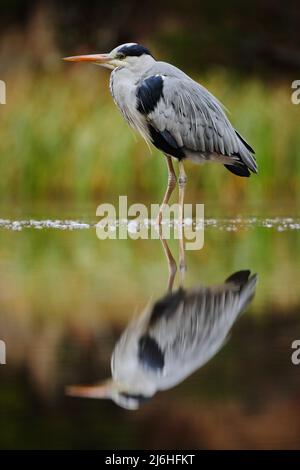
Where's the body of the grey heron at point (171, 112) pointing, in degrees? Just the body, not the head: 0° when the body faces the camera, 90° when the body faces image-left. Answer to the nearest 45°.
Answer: approximately 90°
